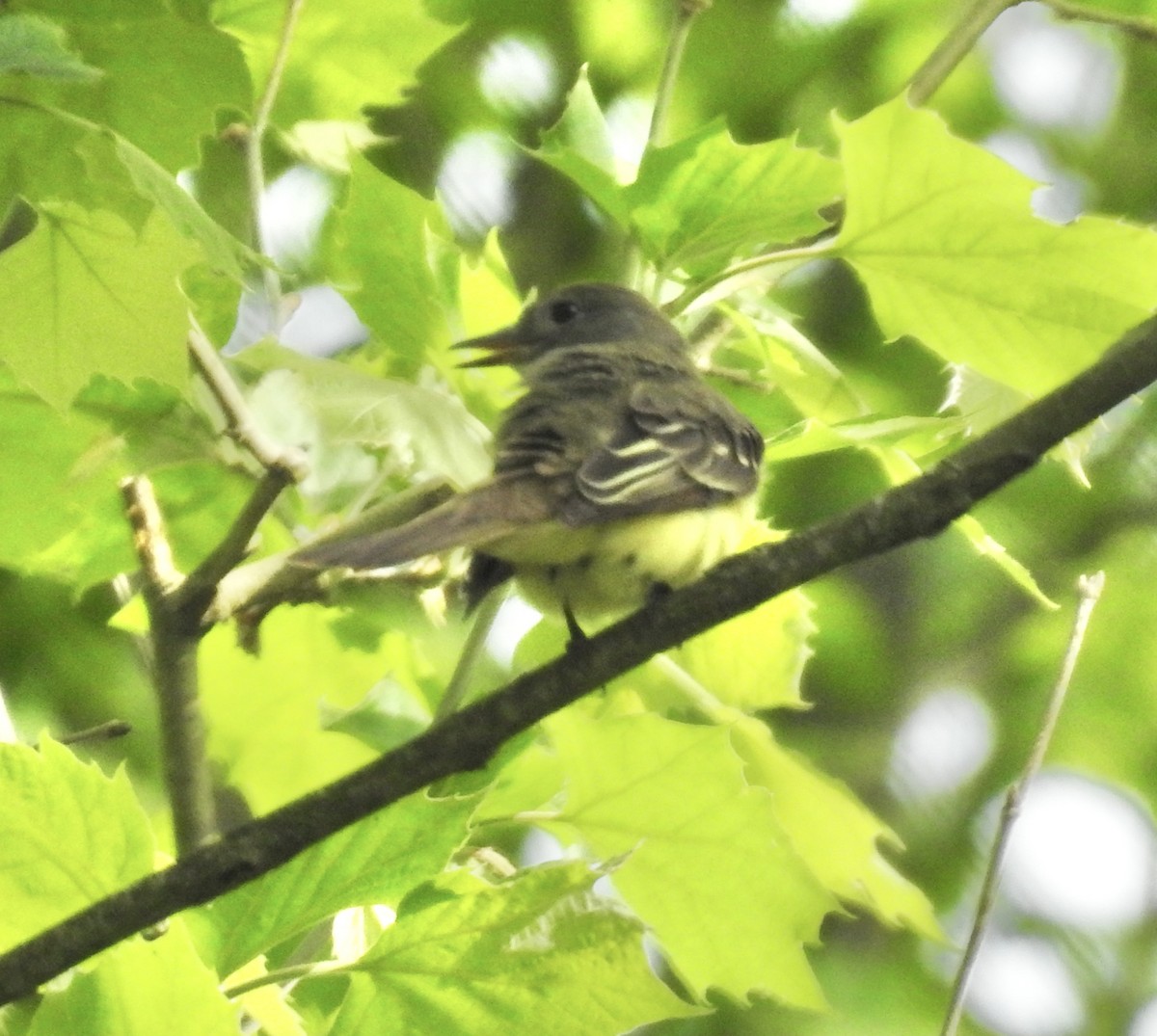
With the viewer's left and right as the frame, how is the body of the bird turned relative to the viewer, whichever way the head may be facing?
facing away from the viewer and to the right of the viewer
